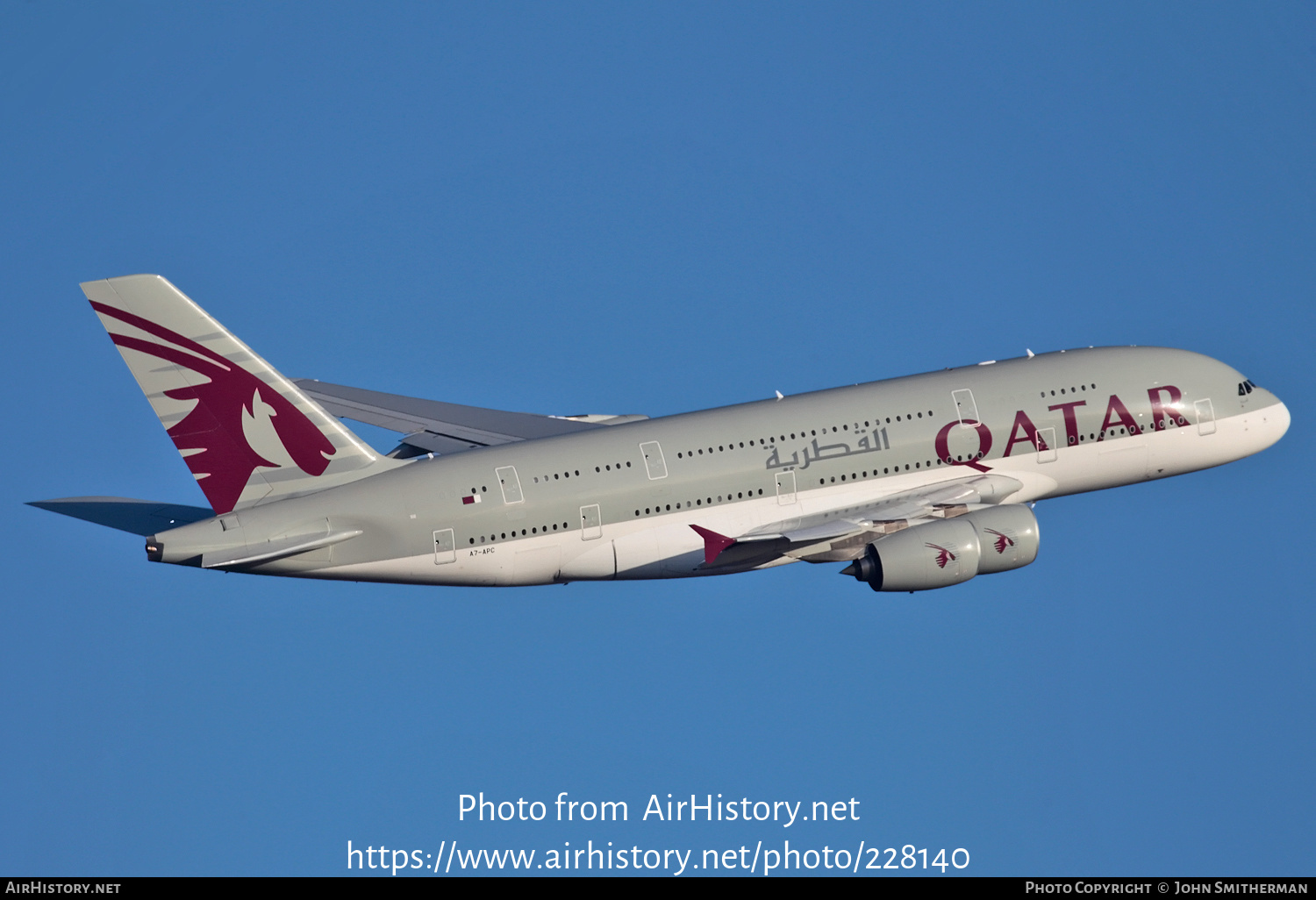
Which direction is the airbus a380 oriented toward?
to the viewer's right
